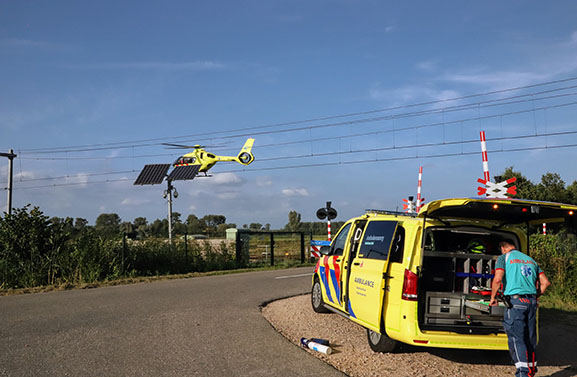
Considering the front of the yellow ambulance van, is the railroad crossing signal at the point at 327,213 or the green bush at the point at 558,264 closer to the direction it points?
the railroad crossing signal

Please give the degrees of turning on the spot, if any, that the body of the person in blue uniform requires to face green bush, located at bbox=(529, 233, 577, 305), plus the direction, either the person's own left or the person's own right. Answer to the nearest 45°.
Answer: approximately 45° to the person's own right

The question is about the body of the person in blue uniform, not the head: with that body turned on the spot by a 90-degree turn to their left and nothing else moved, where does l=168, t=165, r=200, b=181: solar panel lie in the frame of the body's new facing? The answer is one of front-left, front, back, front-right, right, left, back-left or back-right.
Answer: right

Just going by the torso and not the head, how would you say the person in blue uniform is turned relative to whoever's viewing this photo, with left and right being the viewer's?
facing away from the viewer and to the left of the viewer

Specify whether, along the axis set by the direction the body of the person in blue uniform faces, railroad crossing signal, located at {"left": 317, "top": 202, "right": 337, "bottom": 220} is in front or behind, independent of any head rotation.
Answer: in front

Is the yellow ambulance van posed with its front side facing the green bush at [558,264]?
no

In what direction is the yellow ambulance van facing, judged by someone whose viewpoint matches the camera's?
facing away from the viewer and to the left of the viewer

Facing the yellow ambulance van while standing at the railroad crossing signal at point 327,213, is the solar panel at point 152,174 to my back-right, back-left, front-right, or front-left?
back-right

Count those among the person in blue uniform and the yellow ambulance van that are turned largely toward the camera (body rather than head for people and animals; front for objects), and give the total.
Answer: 0

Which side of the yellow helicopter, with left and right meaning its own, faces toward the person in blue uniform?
left

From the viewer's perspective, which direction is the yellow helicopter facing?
to the viewer's left

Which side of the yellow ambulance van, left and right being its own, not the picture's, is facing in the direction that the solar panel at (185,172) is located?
front

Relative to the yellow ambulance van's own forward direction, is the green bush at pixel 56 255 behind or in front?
in front

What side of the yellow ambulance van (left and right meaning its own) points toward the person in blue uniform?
back

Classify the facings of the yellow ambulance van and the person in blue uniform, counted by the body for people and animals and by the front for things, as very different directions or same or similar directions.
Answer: same or similar directions
